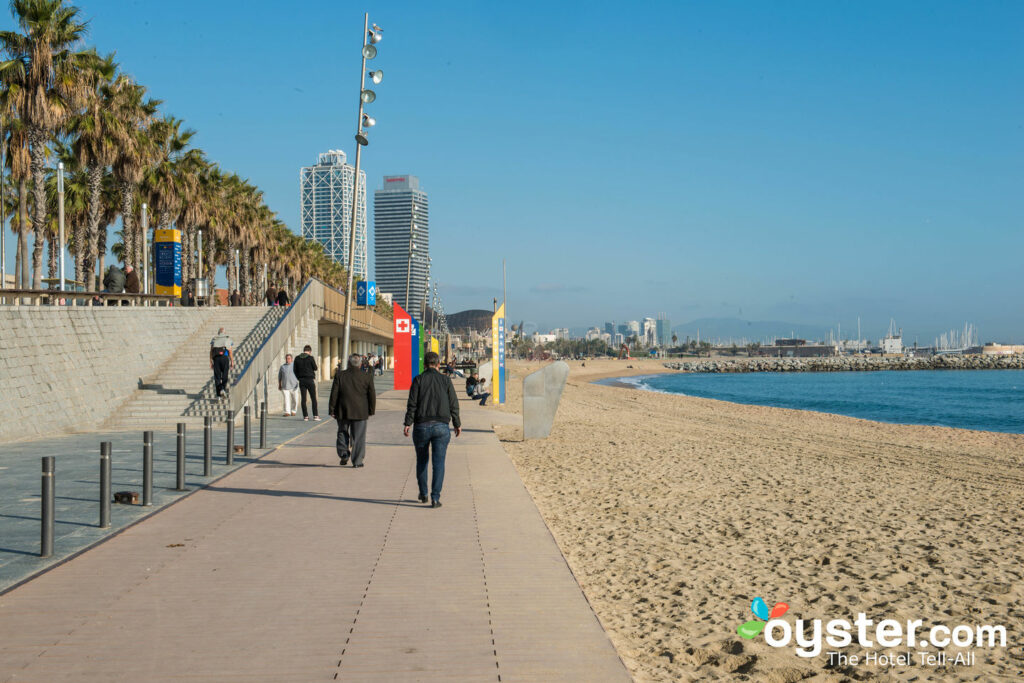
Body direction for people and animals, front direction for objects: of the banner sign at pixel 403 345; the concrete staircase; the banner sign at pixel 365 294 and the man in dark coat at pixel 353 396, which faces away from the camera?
the man in dark coat

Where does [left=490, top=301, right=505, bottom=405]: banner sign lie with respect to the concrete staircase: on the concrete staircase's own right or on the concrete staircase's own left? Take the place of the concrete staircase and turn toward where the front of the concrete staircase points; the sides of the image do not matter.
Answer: on the concrete staircase's own left

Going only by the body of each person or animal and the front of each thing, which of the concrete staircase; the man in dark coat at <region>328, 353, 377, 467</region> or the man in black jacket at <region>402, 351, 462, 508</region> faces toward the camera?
the concrete staircase

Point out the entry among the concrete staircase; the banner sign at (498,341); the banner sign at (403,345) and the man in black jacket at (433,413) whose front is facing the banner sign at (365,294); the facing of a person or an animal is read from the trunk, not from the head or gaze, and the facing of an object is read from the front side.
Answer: the man in black jacket

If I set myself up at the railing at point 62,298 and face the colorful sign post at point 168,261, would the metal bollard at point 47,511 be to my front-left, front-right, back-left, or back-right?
back-right

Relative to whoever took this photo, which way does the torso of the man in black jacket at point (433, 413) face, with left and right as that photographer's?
facing away from the viewer

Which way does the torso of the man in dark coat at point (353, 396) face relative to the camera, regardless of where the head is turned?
away from the camera

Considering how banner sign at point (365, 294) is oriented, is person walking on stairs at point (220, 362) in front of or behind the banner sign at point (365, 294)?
in front

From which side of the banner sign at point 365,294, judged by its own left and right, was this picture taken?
front

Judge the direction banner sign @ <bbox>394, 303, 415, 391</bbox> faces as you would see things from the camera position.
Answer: facing the viewer

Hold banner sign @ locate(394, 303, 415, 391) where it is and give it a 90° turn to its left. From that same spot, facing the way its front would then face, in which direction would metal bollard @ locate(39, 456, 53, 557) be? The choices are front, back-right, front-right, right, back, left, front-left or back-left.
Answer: right

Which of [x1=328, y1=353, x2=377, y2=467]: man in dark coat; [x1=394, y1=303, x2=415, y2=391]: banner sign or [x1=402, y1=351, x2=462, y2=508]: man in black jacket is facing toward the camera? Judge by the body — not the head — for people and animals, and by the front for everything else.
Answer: the banner sign

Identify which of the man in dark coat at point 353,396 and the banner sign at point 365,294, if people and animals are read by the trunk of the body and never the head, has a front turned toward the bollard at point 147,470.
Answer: the banner sign

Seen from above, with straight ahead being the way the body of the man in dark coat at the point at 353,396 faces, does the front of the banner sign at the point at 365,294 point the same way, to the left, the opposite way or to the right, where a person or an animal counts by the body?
the opposite way

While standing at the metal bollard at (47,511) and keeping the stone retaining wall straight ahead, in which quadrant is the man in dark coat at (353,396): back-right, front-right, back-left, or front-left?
front-right

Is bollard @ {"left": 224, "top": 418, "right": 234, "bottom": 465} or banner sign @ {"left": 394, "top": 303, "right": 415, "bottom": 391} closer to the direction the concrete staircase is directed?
the bollard

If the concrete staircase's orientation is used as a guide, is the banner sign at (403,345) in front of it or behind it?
behind
